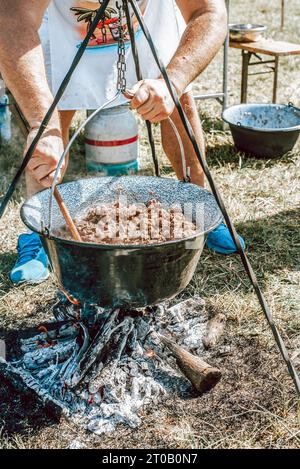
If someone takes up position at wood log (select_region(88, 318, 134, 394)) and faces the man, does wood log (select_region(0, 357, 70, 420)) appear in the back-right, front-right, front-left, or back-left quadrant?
back-left

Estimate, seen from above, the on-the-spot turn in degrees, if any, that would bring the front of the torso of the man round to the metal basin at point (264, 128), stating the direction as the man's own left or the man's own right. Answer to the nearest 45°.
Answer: approximately 135° to the man's own left

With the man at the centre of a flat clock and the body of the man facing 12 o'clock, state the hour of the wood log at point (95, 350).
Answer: The wood log is roughly at 12 o'clock from the man.

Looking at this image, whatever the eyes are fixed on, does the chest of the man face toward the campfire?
yes

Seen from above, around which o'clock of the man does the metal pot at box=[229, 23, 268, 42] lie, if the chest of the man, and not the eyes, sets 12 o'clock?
The metal pot is roughly at 7 o'clock from the man.

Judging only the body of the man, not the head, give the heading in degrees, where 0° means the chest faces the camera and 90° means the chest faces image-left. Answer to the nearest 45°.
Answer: approximately 0°

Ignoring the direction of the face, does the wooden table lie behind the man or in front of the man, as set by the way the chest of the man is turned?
behind

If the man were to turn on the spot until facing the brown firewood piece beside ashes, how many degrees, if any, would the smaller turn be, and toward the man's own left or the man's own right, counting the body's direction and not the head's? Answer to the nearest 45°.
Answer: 0° — they already face it

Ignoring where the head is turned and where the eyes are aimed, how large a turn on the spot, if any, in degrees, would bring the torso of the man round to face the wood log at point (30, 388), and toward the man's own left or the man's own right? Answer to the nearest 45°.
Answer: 0° — they already face it
